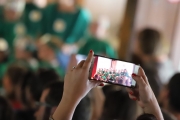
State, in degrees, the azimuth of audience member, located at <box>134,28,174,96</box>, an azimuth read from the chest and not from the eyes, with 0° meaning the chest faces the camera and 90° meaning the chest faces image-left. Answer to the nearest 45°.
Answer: approximately 135°

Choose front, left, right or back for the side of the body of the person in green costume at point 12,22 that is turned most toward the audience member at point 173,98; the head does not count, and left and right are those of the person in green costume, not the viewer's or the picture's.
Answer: front

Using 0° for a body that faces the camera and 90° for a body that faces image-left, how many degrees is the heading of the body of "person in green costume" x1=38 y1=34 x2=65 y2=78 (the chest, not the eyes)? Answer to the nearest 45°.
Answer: approximately 45°

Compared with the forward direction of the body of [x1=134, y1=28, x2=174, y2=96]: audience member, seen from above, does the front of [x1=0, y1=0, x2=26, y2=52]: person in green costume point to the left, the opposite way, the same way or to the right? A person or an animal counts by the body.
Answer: the opposite way

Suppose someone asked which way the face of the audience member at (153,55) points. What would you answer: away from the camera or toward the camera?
away from the camera

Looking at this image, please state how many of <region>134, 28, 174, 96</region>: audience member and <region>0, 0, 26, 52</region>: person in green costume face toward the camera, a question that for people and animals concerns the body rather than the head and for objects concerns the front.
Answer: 1

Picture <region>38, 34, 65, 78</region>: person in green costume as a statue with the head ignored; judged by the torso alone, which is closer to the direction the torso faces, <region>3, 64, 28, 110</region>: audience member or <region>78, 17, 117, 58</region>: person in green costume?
the audience member

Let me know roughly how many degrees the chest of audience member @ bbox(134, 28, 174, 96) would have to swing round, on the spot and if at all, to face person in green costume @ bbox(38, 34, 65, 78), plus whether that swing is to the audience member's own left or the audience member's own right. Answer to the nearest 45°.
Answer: approximately 45° to the audience member's own left
